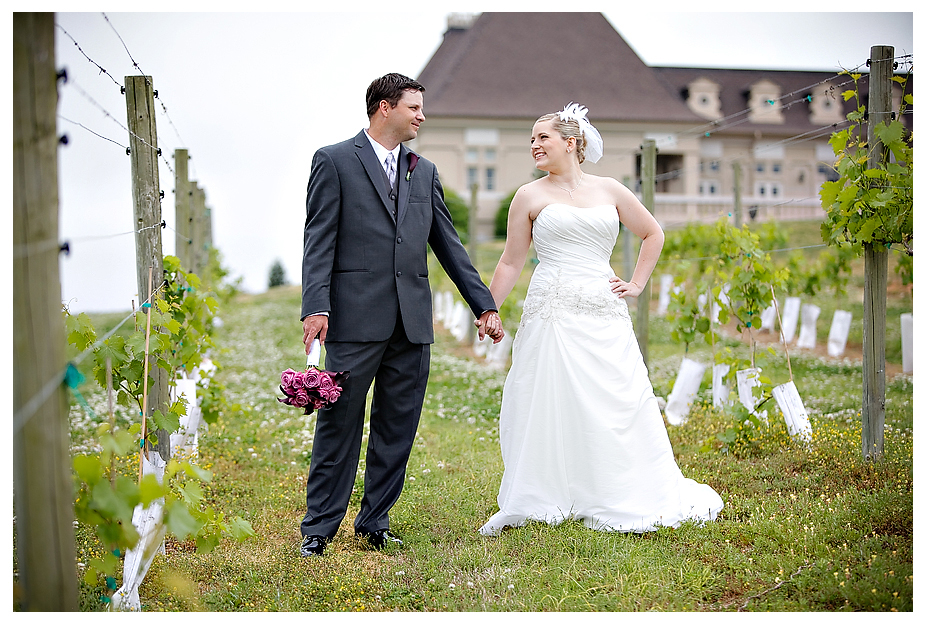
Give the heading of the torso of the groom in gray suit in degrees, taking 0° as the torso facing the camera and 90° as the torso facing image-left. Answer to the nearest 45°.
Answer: approximately 315°

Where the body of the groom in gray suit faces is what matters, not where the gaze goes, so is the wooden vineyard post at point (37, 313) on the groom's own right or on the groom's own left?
on the groom's own right

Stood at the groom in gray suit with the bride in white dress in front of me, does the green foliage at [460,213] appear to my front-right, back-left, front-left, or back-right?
front-left

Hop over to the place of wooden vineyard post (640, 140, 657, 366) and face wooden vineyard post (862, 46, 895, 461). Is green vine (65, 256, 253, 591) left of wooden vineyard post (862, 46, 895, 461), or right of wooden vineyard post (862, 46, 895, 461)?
right

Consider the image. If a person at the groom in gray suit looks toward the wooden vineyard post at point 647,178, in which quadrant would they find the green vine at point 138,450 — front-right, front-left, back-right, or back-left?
back-left

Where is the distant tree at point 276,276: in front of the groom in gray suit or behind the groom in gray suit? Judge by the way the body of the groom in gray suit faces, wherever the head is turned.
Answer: behind

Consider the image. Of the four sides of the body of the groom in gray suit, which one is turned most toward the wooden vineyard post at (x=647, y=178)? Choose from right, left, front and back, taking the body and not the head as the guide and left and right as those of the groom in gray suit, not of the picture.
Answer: left

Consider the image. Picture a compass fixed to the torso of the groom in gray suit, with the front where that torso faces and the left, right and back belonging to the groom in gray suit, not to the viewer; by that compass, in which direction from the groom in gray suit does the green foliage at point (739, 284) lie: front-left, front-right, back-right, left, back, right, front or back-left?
left

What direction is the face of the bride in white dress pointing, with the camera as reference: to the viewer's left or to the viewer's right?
to the viewer's left

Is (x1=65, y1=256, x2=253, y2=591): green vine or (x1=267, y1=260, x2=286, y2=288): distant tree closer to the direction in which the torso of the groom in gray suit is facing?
the green vine

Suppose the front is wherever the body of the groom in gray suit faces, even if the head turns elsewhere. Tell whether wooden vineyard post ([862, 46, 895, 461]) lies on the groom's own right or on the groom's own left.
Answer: on the groom's own left
